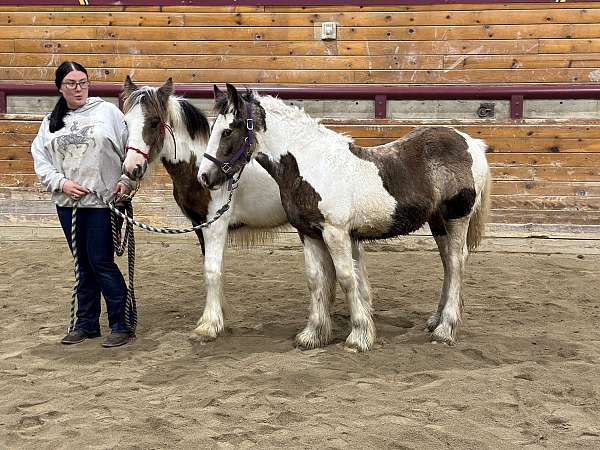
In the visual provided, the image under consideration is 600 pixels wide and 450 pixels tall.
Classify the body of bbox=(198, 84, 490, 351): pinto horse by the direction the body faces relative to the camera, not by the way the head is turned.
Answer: to the viewer's left

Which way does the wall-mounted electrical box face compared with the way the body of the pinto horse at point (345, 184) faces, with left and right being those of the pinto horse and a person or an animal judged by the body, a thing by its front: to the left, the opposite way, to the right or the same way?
to the left

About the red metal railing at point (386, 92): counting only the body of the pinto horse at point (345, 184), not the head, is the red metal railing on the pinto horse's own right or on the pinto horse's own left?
on the pinto horse's own right

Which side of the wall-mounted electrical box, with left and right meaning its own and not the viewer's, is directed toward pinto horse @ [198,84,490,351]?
front

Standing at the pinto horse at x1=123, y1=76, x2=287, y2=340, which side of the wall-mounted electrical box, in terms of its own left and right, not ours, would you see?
front

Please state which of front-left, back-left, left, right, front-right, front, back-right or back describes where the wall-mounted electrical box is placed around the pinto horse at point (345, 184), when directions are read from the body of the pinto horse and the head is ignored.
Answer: right

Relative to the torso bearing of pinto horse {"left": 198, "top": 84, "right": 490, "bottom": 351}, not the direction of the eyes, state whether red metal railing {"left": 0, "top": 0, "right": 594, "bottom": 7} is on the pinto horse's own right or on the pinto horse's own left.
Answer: on the pinto horse's own right

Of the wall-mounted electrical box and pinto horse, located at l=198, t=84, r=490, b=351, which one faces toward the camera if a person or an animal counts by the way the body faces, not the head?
the wall-mounted electrical box

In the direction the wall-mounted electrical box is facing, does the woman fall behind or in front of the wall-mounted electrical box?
in front

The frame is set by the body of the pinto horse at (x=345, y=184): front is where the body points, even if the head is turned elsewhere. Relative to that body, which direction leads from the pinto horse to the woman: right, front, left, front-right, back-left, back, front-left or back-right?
front

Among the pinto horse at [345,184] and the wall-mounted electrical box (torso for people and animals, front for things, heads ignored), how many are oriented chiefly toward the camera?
1
